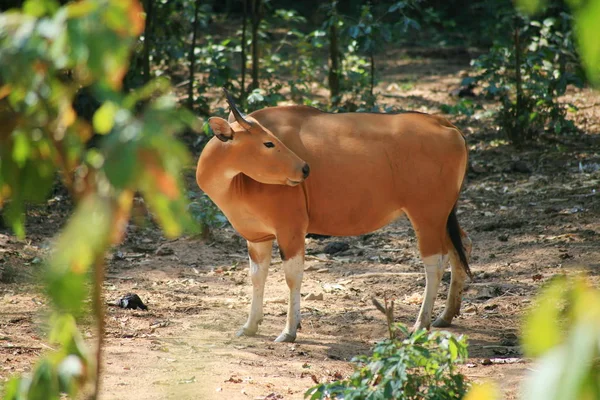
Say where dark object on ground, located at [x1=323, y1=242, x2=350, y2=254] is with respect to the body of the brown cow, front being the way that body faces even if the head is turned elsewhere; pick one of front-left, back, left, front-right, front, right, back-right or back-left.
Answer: right

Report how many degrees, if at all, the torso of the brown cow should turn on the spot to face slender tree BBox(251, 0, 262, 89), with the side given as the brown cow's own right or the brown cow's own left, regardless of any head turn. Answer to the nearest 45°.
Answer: approximately 90° to the brown cow's own right

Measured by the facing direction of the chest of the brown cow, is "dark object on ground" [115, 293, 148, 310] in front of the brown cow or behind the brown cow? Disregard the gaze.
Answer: in front

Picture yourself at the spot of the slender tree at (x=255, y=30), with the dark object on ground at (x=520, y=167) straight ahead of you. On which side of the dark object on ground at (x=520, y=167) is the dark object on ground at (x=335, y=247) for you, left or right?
right

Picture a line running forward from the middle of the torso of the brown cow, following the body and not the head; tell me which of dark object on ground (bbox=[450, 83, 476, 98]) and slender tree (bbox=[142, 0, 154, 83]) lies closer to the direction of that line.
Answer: the slender tree

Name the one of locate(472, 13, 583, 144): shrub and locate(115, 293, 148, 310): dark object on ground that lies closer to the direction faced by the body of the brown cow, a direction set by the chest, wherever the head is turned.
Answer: the dark object on ground

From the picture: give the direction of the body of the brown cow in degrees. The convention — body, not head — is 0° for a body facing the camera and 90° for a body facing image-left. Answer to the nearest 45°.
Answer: approximately 90°

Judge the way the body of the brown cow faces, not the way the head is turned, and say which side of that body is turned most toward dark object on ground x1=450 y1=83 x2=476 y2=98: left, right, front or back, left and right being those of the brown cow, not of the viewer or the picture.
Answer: right

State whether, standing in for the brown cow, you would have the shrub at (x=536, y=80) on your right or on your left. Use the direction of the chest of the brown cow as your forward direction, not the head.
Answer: on your right

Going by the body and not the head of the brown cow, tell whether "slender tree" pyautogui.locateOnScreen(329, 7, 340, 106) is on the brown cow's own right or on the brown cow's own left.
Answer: on the brown cow's own right

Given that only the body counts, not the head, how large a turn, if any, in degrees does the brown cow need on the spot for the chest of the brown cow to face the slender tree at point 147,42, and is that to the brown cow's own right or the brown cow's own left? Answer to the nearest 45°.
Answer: approximately 90° to the brown cow's own right

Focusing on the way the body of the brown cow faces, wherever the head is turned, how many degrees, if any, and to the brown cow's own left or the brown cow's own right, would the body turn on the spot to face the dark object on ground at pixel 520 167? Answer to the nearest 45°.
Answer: approximately 135° to the brown cow's own right

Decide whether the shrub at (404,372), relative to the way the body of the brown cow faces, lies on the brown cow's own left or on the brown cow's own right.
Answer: on the brown cow's own left
